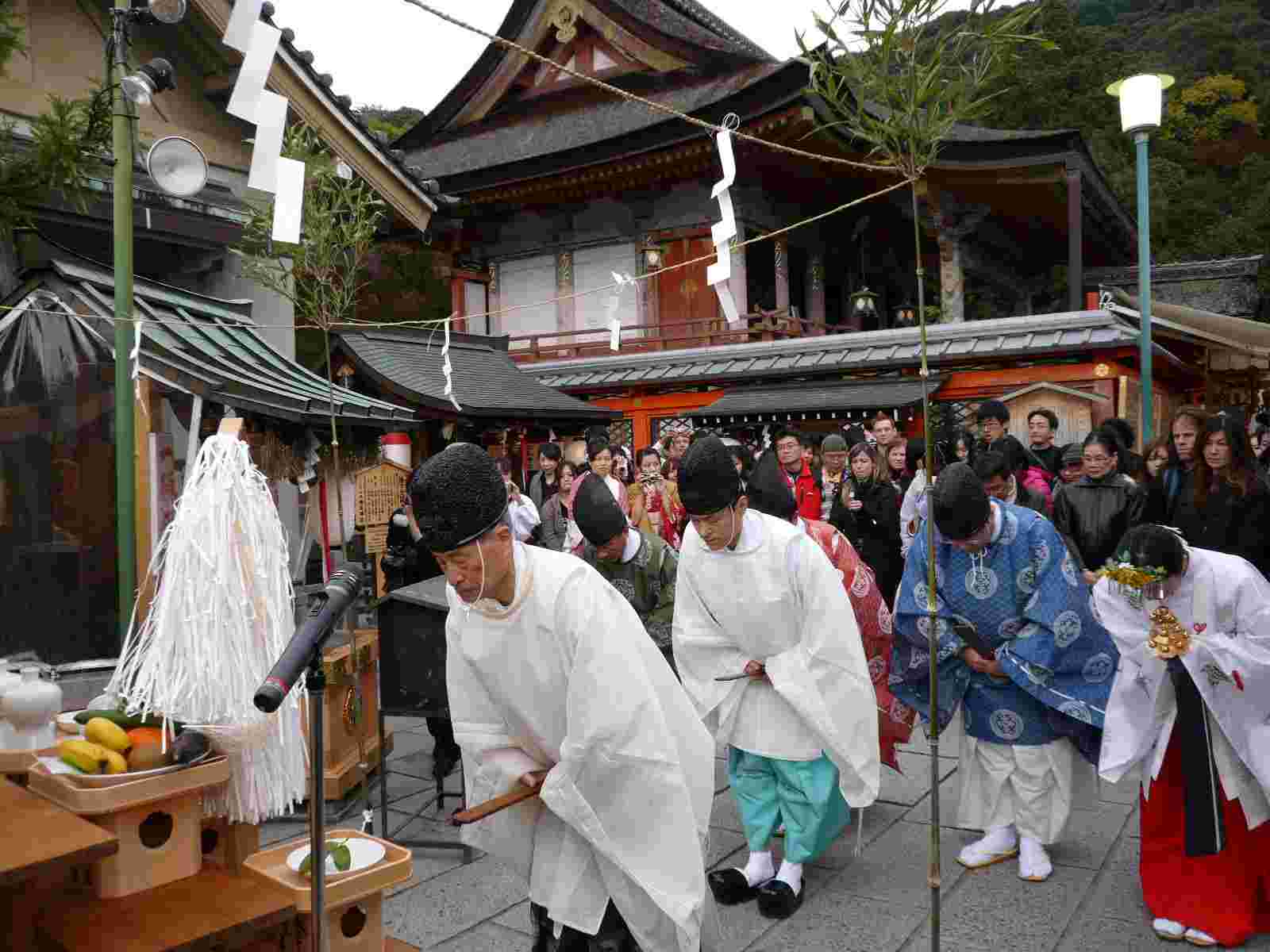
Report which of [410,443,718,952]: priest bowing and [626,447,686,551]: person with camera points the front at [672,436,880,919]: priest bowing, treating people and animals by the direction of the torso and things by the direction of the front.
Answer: the person with camera

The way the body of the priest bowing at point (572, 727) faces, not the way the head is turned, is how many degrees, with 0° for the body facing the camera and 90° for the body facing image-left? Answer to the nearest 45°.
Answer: approximately 45°

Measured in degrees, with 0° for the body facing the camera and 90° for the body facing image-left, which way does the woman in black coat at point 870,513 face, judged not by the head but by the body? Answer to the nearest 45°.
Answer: approximately 45°

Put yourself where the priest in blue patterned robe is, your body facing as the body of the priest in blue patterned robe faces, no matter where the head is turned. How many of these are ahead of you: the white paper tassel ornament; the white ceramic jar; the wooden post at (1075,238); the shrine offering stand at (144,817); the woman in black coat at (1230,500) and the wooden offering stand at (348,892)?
4

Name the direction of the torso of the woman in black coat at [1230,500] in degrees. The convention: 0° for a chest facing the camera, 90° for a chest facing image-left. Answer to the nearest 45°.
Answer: approximately 45°

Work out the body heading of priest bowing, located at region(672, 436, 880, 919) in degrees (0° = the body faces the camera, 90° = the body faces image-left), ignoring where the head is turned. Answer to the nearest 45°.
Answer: approximately 45°

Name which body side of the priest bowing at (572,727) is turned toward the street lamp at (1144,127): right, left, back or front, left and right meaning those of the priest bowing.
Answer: back

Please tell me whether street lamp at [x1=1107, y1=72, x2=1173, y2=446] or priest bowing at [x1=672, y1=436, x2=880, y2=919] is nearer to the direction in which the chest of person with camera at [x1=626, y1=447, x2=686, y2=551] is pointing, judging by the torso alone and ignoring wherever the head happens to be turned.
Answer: the priest bowing
